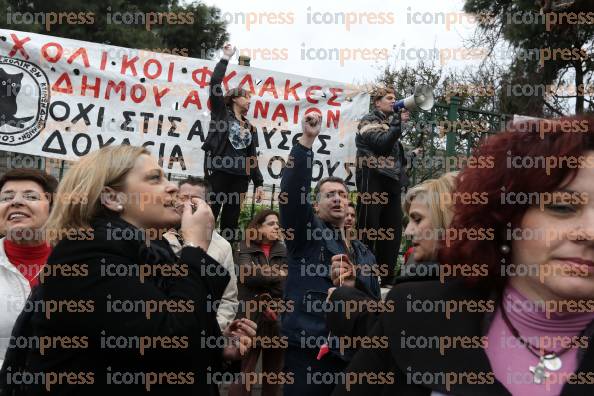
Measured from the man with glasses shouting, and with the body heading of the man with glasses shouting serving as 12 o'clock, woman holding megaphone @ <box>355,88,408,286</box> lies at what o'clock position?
The woman holding megaphone is roughly at 8 o'clock from the man with glasses shouting.

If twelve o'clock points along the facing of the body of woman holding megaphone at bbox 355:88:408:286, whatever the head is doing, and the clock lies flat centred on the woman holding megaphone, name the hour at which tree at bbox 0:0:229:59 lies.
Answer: The tree is roughly at 8 o'clock from the woman holding megaphone.

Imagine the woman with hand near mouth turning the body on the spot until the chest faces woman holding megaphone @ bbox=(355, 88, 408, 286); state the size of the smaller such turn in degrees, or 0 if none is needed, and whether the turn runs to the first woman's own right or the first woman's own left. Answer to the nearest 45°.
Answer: approximately 45° to the first woman's own left

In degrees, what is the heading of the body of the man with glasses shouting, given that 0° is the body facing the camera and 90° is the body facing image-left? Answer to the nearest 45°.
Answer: approximately 315°

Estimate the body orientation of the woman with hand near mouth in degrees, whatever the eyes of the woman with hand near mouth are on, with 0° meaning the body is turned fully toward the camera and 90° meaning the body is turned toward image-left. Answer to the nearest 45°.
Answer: approximately 270°

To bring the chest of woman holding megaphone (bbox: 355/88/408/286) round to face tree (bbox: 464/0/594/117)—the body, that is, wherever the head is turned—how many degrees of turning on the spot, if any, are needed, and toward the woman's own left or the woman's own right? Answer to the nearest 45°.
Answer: approximately 90° to the woman's own left

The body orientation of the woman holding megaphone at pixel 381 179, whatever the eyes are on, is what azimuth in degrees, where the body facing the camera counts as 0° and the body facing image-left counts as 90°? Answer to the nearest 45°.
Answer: approximately 270°

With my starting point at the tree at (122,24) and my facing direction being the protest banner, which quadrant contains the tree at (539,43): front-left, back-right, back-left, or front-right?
front-left

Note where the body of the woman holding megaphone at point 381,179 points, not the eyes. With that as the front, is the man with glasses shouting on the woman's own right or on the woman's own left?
on the woman's own right

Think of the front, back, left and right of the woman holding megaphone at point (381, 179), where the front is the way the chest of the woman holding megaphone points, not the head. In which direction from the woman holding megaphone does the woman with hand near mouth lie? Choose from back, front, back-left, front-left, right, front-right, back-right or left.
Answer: right

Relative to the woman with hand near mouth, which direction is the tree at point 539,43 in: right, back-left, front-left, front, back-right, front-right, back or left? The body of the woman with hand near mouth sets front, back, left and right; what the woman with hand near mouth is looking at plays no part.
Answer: front-left

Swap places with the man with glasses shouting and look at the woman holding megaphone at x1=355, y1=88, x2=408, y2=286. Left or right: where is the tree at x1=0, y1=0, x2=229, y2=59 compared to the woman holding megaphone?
left

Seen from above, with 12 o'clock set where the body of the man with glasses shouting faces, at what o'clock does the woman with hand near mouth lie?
The woman with hand near mouth is roughly at 2 o'clock from the man with glasses shouting.

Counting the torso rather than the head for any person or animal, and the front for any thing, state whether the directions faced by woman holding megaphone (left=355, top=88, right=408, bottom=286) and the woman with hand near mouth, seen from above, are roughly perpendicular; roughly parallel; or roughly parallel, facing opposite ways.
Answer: roughly parallel
